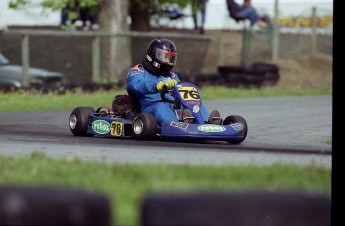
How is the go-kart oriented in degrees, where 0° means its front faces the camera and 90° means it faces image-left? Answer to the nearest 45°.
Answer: approximately 315°

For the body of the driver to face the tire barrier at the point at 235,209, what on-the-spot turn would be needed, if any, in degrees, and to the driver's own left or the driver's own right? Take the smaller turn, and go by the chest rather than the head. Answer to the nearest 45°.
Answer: approximately 45° to the driver's own right
